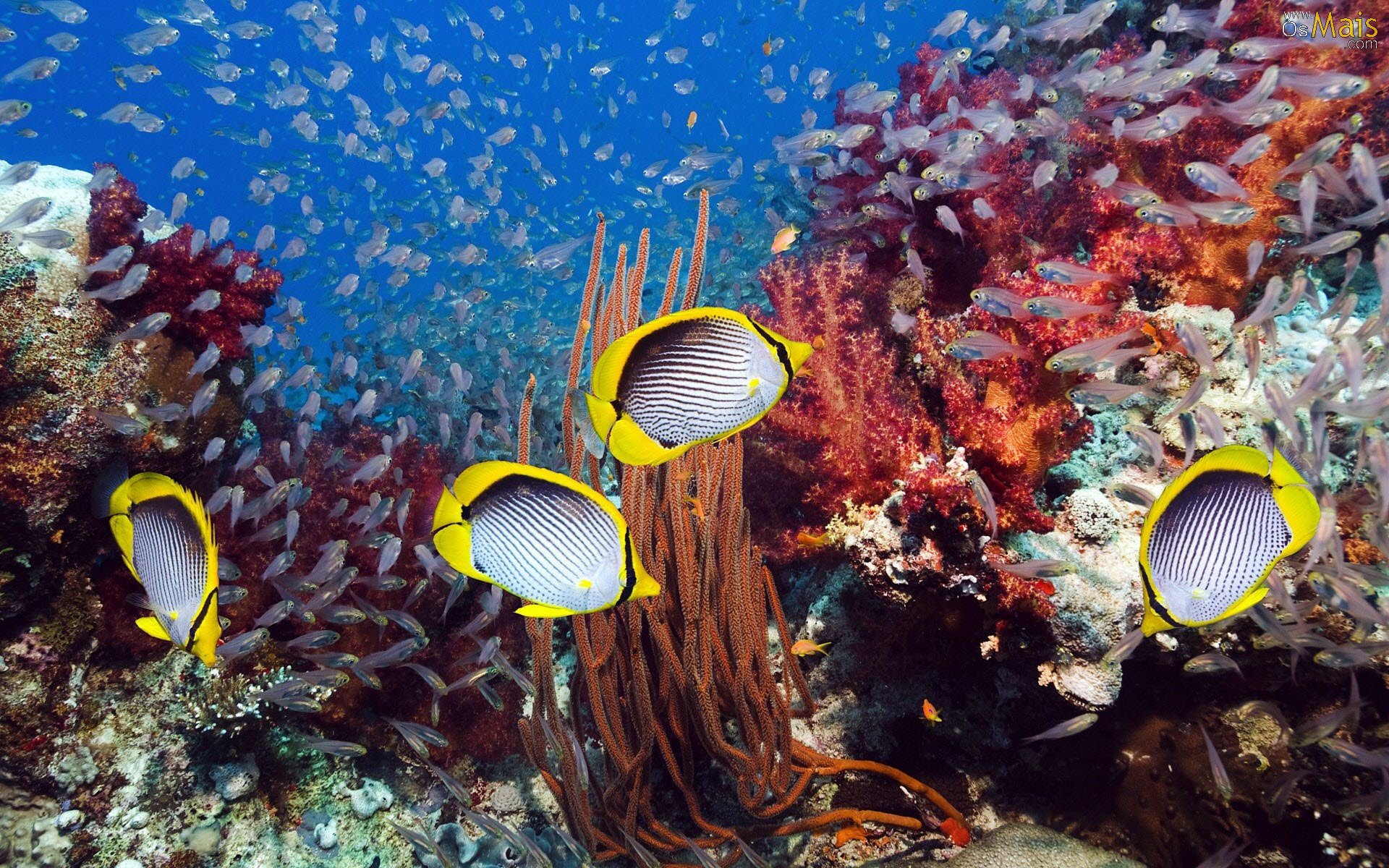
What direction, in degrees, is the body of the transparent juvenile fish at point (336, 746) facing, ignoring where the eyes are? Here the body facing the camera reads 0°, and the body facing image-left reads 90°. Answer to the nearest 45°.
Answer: approximately 270°

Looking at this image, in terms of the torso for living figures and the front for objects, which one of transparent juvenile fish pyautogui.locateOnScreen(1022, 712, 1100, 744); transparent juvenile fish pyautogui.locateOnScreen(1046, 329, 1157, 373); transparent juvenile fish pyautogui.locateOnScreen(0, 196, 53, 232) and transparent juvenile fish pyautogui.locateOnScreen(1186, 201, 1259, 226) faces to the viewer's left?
transparent juvenile fish pyautogui.locateOnScreen(1046, 329, 1157, 373)

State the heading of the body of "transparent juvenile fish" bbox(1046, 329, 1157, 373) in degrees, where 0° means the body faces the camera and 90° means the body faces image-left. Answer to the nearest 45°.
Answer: approximately 90°

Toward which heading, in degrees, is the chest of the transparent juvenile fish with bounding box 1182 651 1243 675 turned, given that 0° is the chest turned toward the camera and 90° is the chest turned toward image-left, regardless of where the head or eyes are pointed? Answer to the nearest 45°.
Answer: approximately 90°

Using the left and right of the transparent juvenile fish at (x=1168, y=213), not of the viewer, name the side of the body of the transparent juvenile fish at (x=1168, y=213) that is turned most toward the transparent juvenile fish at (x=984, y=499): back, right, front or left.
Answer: front
